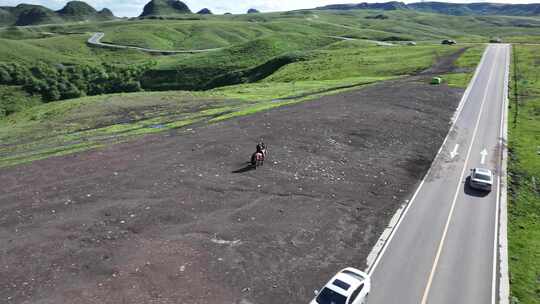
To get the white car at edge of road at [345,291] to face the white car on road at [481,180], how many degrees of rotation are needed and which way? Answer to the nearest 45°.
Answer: approximately 180°

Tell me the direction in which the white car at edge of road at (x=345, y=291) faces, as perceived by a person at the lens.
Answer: facing the viewer and to the left of the viewer
